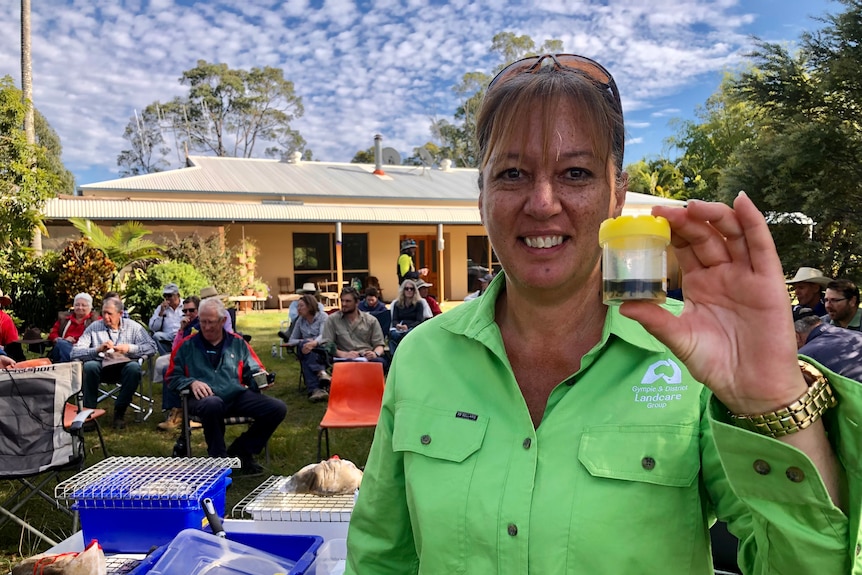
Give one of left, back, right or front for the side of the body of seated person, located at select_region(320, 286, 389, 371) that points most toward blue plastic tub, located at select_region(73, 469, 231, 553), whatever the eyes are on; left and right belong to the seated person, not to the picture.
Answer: front

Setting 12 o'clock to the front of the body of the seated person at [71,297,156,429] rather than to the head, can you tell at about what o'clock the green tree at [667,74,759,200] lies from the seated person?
The green tree is roughly at 8 o'clock from the seated person.

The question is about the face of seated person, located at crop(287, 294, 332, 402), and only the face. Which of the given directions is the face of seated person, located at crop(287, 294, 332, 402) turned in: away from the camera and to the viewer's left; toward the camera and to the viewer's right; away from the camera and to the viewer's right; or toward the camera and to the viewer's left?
toward the camera and to the viewer's left

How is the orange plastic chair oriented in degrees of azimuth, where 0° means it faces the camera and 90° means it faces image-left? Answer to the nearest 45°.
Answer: approximately 0°

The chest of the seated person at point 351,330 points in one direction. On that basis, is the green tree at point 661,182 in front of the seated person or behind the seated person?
behind

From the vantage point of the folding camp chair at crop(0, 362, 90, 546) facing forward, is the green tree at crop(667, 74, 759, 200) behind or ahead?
ahead

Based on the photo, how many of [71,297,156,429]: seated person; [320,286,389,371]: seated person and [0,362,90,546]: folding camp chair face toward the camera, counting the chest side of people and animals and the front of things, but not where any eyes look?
2

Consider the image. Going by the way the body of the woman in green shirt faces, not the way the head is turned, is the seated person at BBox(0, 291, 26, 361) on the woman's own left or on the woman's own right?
on the woman's own right

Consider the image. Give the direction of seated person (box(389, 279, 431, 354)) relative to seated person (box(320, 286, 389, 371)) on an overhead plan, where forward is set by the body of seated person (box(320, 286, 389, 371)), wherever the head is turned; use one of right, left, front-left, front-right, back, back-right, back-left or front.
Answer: back-left

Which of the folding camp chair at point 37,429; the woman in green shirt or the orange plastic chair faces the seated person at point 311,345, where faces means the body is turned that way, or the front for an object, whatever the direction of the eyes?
the folding camp chair

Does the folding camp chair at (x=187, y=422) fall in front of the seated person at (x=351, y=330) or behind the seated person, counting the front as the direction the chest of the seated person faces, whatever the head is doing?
in front
